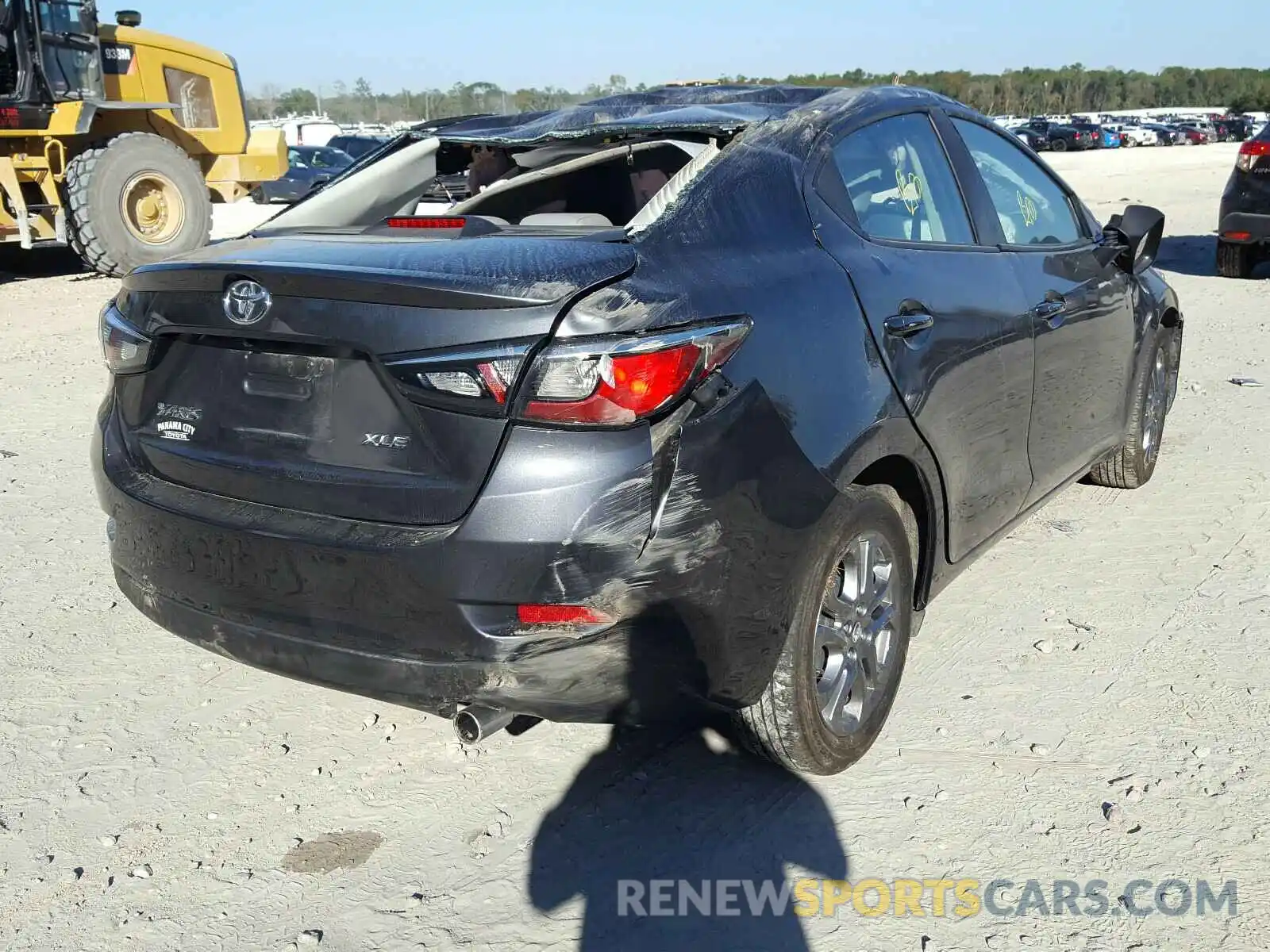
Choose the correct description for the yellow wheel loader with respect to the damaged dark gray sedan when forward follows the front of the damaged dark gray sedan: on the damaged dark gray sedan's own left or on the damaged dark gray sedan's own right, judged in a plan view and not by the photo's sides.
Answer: on the damaged dark gray sedan's own left

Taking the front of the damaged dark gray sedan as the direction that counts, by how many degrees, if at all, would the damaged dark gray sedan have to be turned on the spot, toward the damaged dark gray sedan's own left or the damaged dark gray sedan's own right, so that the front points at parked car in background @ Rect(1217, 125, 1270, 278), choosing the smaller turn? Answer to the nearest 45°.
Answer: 0° — it already faces it

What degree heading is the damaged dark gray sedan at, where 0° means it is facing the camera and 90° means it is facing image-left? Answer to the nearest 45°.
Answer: approximately 225°

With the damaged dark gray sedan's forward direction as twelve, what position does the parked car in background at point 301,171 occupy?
The parked car in background is roughly at 10 o'clock from the damaged dark gray sedan.

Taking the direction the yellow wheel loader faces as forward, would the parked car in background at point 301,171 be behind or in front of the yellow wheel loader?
behind

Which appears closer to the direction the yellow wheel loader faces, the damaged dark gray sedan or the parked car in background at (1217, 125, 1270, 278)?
the damaged dark gray sedan

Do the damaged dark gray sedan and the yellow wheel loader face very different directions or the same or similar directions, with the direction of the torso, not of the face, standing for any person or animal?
very different directions
